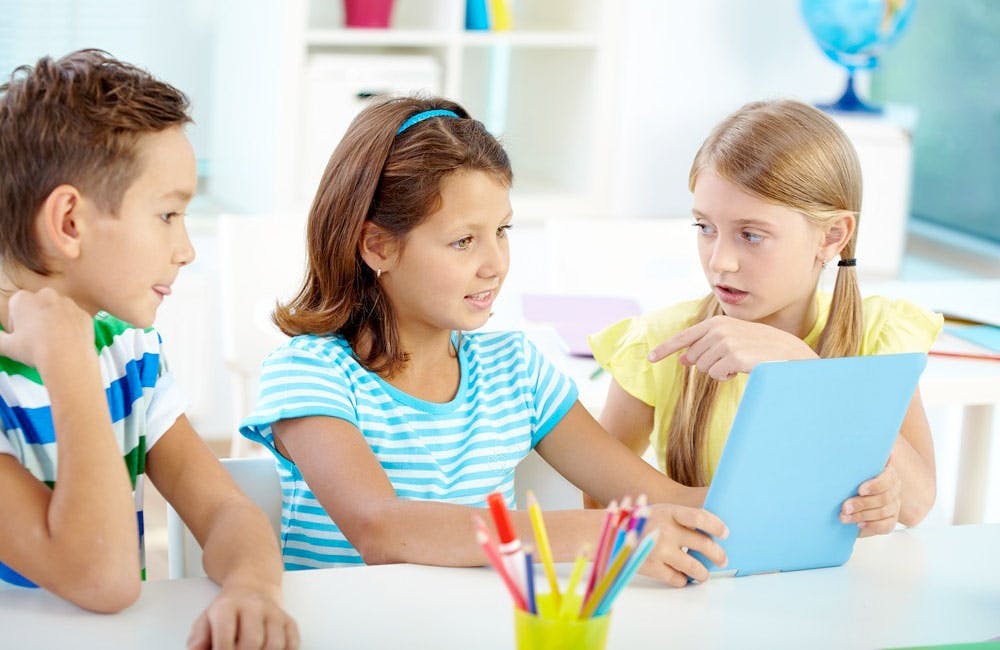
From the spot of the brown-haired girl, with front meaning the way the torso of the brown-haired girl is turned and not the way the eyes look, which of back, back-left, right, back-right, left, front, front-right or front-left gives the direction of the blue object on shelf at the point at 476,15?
back-left

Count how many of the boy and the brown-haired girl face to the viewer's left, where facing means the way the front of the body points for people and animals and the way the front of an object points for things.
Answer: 0

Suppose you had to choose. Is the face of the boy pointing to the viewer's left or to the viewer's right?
to the viewer's right

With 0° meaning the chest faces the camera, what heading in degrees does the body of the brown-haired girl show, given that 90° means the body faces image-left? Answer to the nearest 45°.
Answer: approximately 315°

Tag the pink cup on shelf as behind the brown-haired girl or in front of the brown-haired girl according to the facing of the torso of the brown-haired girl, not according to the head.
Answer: behind

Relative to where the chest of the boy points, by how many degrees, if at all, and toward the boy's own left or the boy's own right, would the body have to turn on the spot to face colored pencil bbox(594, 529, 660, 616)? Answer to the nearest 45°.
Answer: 0° — they already face it

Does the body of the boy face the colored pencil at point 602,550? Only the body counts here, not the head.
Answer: yes

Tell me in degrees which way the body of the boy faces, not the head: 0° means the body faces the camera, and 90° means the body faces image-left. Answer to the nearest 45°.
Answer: approximately 315°

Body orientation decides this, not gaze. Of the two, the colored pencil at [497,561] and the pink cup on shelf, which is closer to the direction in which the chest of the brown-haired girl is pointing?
the colored pencil
